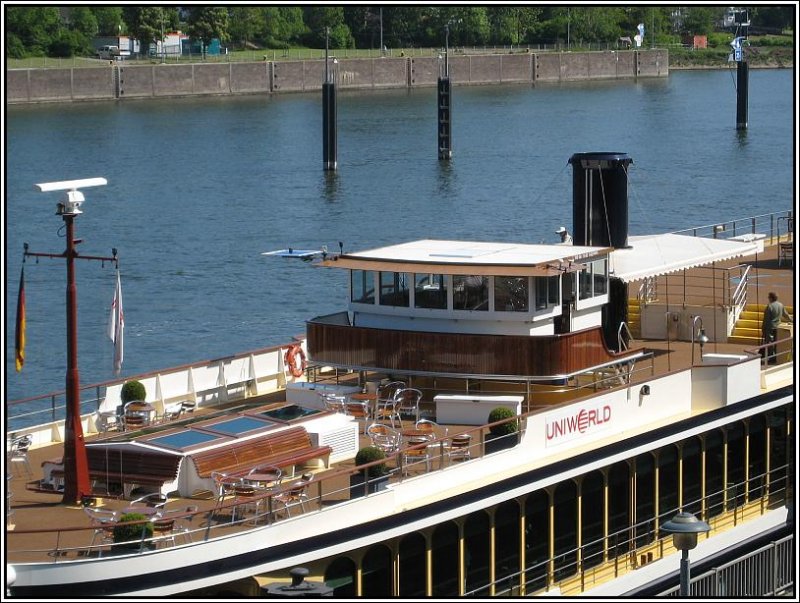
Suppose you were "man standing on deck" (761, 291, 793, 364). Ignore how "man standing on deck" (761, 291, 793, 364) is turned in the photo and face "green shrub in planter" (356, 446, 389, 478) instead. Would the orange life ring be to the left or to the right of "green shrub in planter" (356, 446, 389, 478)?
right

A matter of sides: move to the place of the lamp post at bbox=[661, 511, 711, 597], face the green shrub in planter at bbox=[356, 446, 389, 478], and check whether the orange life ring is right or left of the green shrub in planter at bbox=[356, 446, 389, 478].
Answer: right

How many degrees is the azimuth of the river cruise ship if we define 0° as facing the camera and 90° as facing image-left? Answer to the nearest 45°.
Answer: approximately 45°
